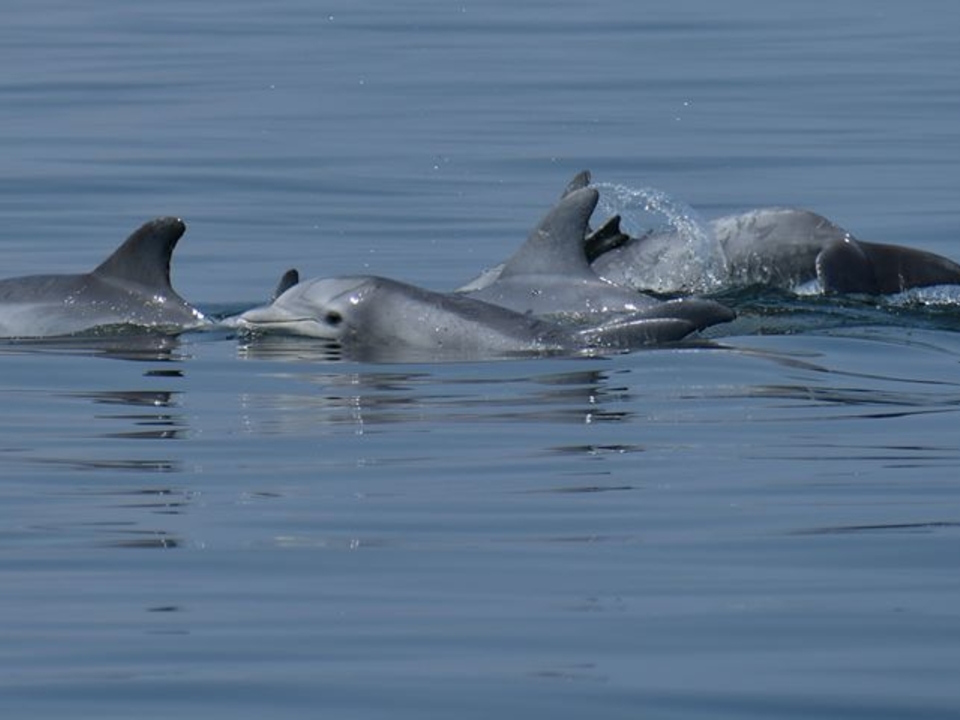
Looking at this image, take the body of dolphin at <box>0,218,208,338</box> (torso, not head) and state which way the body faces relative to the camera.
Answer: to the viewer's left

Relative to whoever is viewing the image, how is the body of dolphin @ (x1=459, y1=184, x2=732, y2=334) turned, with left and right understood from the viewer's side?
facing to the left of the viewer

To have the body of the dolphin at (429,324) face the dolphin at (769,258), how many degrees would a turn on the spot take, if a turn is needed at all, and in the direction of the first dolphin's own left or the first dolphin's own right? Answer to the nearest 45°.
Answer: approximately 135° to the first dolphin's own right

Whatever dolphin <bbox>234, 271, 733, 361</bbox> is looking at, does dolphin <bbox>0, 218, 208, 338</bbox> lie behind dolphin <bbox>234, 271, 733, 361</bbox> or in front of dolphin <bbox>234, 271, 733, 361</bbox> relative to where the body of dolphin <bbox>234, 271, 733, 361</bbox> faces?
in front

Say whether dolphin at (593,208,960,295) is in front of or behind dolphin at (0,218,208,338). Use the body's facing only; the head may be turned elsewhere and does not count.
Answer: behind

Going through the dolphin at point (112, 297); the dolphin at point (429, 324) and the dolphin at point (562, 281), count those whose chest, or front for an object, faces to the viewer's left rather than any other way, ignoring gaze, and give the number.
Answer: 3

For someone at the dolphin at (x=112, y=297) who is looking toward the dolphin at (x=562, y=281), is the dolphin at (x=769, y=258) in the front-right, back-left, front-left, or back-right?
front-left

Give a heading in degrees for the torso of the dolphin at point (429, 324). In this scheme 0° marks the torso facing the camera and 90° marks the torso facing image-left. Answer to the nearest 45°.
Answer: approximately 90°

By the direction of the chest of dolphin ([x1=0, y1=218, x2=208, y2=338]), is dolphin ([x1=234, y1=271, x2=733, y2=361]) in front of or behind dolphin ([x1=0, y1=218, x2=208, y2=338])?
behind
